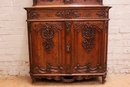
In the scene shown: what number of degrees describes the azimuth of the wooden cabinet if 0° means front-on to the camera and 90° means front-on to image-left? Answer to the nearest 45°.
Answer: approximately 0°
